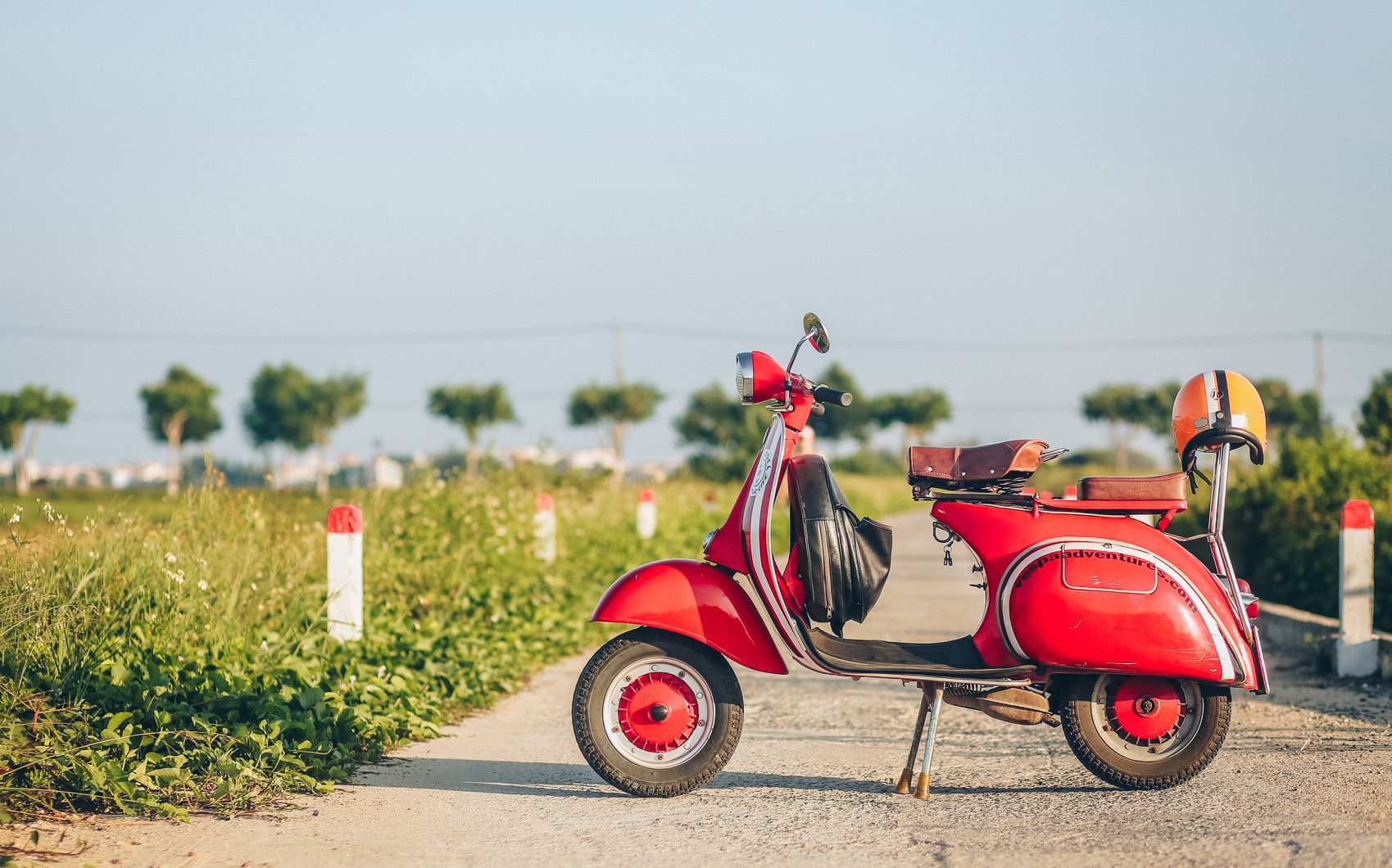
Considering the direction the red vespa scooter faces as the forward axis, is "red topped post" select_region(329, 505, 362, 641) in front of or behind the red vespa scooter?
in front

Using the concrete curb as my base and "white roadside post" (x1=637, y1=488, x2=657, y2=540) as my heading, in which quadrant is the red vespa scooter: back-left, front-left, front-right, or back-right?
back-left

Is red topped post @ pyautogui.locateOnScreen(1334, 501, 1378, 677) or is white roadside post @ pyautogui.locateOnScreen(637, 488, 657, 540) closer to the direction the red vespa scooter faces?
the white roadside post

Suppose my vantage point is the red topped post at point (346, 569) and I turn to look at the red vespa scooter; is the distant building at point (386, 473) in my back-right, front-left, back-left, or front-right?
back-left

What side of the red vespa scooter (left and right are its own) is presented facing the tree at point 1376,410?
right

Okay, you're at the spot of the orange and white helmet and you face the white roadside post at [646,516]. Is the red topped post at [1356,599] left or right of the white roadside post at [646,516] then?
right

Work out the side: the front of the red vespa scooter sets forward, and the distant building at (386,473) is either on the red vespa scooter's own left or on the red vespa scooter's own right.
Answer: on the red vespa scooter's own right

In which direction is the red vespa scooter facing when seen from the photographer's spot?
facing to the left of the viewer
